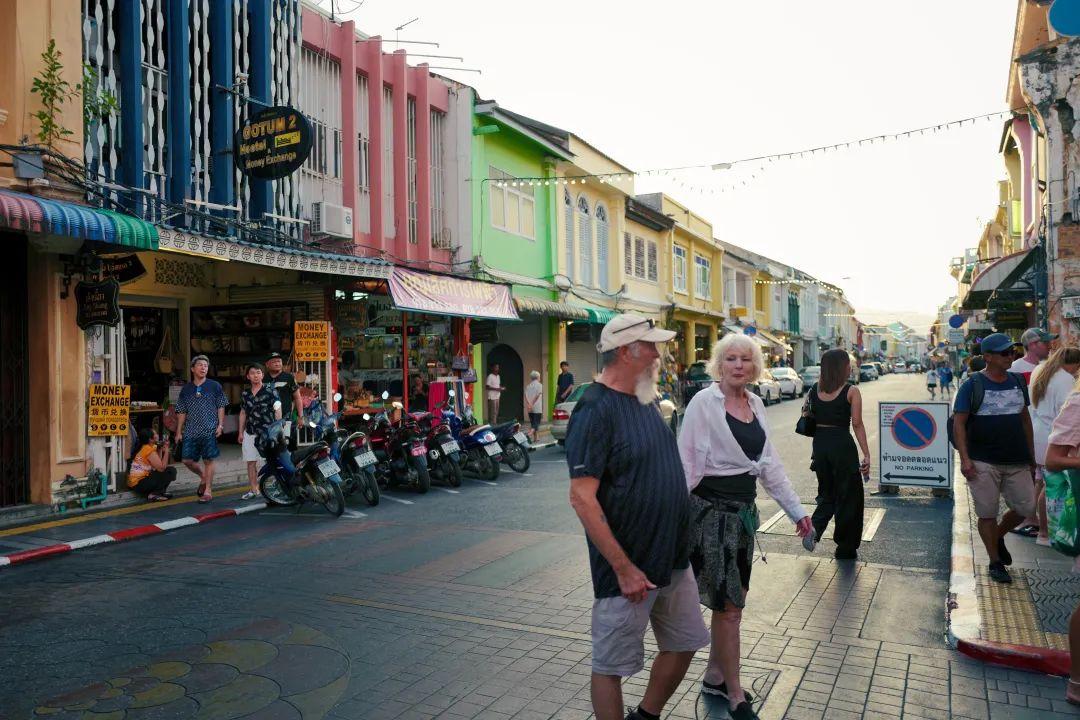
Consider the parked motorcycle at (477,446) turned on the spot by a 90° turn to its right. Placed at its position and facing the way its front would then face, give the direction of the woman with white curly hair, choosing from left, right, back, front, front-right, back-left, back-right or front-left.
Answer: back-right

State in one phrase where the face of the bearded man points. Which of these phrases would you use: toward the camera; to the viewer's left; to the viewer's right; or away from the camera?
to the viewer's right

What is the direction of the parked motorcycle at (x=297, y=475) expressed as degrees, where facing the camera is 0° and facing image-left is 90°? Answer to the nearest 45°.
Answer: approximately 135°

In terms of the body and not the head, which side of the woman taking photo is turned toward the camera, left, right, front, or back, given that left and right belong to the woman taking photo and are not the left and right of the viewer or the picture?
right

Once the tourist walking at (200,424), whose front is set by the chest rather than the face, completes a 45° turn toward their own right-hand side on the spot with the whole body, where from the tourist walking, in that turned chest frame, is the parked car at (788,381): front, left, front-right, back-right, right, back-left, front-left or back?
back

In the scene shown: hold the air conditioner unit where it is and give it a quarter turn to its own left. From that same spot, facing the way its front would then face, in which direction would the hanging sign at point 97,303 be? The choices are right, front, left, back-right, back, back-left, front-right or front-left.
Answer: back

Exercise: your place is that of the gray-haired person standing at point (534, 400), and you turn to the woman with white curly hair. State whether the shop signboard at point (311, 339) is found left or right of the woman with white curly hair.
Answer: right

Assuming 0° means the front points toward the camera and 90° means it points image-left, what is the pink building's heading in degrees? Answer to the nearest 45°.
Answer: approximately 315°

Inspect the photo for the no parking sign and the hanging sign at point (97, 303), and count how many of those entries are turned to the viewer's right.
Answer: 0

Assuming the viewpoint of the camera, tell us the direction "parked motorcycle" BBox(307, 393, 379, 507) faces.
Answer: facing away from the viewer and to the left of the viewer

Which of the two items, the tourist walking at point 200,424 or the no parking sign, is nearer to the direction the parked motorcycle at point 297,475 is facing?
the tourist walking

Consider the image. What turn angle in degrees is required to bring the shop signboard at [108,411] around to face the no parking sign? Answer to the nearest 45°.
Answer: approximately 45° to its left

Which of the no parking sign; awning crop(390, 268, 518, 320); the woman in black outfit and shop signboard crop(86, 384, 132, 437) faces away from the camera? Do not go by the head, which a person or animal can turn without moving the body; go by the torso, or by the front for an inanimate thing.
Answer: the woman in black outfit

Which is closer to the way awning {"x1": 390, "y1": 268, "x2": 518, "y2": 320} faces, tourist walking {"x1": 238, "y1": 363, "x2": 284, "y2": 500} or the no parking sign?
the no parking sign

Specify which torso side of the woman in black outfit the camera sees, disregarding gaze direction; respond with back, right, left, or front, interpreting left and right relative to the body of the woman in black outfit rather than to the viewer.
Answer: back

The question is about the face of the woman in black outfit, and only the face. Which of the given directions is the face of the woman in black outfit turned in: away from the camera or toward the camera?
away from the camera
